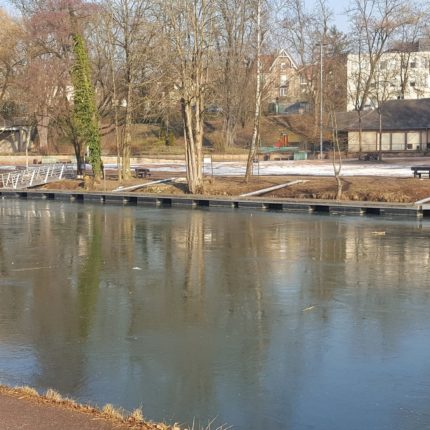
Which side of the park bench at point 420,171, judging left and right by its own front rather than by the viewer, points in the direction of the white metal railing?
right

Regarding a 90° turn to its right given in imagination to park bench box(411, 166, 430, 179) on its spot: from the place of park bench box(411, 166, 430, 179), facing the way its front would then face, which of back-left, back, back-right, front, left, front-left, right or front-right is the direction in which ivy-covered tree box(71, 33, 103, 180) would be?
front

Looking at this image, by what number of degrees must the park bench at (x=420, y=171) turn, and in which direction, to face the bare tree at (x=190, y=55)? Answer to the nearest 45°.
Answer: approximately 90° to its right

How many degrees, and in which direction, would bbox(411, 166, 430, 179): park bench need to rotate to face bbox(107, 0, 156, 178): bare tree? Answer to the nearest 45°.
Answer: approximately 90° to its right

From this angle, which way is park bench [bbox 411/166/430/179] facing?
toward the camera
